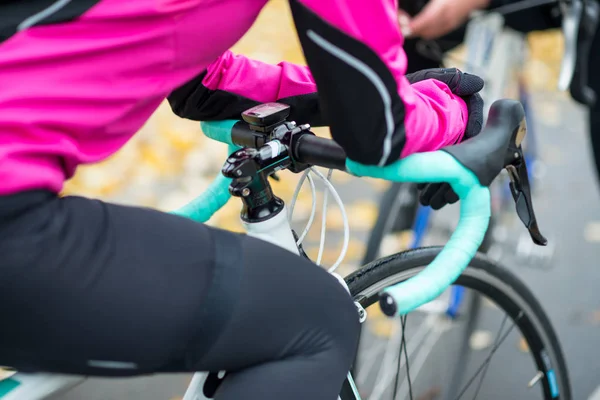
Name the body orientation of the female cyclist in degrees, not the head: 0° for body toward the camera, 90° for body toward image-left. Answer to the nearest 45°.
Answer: approximately 270°
